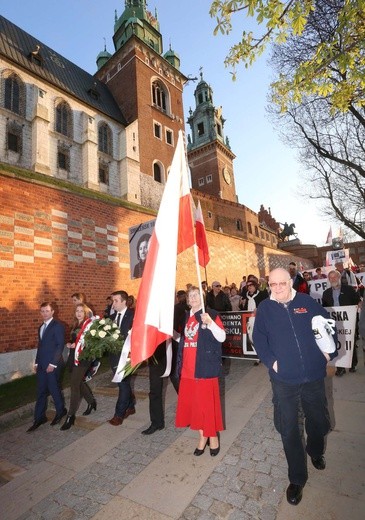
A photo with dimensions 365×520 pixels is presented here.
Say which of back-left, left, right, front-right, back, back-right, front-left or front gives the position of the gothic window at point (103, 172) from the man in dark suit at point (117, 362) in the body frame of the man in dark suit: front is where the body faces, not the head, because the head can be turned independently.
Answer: back-right

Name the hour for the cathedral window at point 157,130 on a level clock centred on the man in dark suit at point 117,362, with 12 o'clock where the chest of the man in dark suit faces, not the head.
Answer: The cathedral window is roughly at 5 o'clock from the man in dark suit.

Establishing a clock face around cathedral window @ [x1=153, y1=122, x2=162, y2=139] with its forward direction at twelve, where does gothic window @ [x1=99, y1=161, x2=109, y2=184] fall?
The gothic window is roughly at 4 o'clock from the cathedral window.

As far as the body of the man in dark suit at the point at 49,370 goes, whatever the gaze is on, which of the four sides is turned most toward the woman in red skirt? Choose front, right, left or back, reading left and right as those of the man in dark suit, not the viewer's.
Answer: left

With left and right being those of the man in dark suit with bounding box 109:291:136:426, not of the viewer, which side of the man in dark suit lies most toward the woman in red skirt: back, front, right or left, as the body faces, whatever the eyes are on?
left

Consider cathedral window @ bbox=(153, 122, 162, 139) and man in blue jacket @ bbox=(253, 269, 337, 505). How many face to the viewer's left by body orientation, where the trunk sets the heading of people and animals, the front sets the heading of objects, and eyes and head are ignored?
0

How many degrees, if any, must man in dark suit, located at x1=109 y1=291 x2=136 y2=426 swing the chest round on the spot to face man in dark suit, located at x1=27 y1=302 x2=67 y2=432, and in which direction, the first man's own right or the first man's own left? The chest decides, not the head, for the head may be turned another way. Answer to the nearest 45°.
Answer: approximately 45° to the first man's own right

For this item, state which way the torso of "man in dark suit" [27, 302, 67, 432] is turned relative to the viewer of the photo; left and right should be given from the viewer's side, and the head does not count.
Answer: facing the viewer and to the left of the viewer

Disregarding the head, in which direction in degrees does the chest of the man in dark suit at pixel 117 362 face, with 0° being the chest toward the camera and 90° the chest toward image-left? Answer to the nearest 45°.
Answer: approximately 45°

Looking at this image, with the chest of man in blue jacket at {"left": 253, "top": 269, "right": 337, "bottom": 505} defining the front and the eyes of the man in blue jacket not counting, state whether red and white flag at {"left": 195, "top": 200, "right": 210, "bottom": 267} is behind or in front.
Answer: behind

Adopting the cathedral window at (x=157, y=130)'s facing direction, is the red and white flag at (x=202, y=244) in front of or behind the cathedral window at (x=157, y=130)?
in front

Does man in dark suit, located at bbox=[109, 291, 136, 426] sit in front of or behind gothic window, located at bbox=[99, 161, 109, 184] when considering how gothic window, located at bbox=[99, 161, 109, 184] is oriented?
in front
